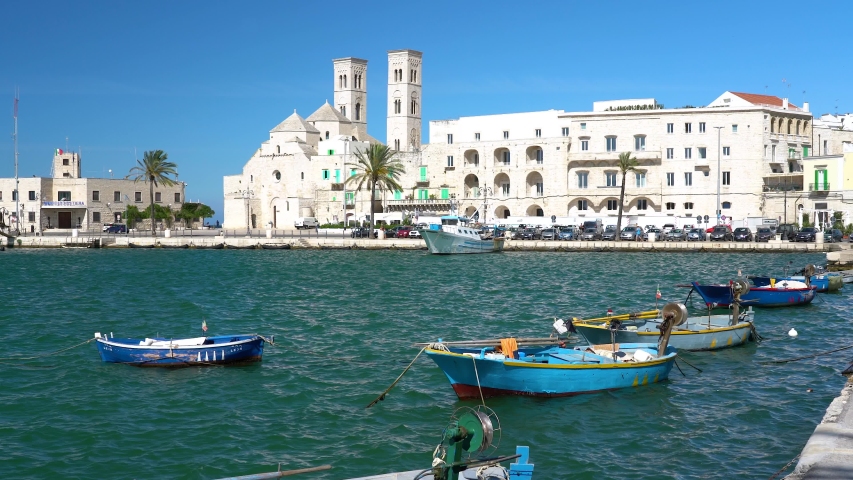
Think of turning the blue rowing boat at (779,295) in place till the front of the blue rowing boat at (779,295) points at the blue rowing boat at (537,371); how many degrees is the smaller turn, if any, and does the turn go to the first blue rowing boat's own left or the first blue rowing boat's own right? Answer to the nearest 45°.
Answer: approximately 90° to the first blue rowing boat's own left

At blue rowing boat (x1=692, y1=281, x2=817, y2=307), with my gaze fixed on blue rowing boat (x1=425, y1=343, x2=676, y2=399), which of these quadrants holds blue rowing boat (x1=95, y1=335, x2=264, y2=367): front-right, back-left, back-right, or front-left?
front-right

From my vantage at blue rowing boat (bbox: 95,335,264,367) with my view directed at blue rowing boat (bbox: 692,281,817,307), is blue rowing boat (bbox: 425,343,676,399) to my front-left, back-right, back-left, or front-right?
front-right

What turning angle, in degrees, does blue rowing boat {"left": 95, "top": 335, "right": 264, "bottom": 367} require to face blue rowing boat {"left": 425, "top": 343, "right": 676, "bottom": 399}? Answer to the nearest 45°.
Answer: approximately 135° to its left

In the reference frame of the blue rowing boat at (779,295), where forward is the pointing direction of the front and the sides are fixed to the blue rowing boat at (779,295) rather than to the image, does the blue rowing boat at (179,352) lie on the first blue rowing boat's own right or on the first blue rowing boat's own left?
on the first blue rowing boat's own left

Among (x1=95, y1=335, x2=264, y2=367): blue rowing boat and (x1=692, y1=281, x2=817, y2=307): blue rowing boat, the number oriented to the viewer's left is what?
2

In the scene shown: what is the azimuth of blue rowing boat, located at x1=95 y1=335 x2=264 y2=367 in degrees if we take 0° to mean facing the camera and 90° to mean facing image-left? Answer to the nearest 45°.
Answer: approximately 90°

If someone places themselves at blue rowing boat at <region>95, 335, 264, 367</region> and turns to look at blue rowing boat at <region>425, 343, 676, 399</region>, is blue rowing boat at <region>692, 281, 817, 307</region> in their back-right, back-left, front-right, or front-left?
front-left

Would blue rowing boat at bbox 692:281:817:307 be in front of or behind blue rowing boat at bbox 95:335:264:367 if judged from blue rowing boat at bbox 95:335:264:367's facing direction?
behind

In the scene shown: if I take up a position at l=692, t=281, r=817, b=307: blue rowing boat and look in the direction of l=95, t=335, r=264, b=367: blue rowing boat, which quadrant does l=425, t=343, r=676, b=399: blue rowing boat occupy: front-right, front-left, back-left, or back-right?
front-left

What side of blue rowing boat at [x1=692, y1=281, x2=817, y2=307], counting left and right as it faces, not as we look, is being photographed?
left
